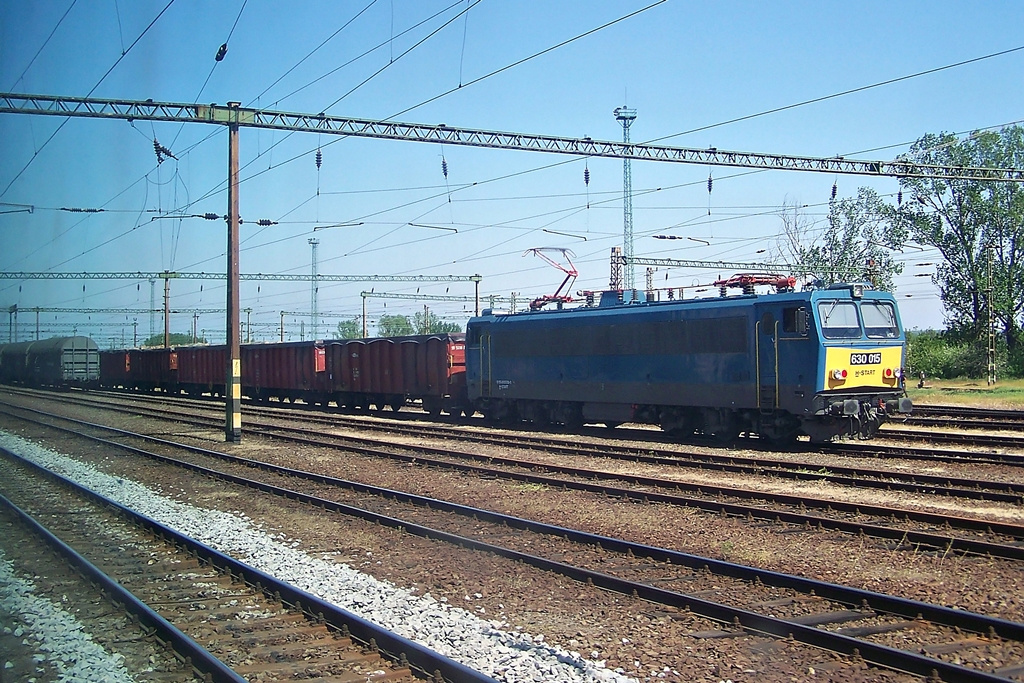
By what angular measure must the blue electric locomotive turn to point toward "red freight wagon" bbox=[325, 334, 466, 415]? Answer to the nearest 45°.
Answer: approximately 180°

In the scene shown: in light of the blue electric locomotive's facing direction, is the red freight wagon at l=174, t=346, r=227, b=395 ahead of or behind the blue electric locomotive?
behind

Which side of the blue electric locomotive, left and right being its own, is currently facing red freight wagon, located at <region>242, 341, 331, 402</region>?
back

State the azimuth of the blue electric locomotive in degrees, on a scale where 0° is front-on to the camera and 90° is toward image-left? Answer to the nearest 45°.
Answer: approximately 315°

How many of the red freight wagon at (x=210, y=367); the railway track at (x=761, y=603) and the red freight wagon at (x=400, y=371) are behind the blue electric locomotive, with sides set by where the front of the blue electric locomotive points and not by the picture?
2

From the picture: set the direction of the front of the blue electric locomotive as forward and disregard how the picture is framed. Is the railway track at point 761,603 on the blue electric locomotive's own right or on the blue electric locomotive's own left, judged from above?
on the blue electric locomotive's own right

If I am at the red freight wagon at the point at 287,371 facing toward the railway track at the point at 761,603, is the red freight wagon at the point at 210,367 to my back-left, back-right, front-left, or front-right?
back-right

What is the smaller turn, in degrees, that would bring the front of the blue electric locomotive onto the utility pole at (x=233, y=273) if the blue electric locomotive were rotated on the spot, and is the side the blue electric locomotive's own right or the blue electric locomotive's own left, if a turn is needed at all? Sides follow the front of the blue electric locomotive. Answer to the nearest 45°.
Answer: approximately 135° to the blue electric locomotive's own right

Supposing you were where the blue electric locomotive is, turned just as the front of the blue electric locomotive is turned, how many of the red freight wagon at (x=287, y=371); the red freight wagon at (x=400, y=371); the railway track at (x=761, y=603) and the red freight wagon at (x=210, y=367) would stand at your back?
3

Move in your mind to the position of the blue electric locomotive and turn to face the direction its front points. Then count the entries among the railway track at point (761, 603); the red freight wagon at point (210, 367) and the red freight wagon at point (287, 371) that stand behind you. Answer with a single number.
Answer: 2

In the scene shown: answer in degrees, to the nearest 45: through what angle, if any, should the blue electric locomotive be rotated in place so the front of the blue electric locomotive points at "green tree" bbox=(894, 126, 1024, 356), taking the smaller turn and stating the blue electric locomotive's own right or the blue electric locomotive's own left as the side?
approximately 90° to the blue electric locomotive's own left

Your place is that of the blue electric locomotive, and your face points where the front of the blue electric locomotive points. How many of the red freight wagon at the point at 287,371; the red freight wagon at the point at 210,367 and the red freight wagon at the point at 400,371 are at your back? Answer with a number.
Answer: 3
